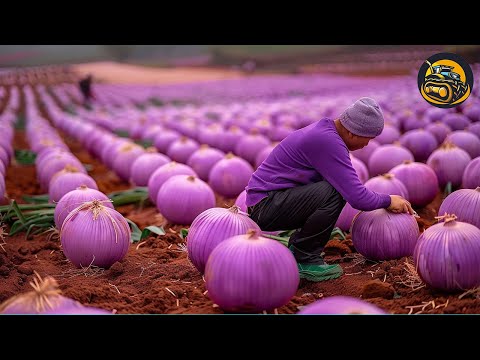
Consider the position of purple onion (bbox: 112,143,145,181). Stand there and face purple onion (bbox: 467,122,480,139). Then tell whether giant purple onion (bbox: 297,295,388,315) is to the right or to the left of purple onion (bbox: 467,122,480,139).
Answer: right

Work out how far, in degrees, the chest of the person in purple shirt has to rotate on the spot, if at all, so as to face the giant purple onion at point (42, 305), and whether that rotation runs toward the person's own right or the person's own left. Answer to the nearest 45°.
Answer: approximately 135° to the person's own right

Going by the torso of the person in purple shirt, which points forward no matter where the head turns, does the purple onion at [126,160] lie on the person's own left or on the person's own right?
on the person's own left

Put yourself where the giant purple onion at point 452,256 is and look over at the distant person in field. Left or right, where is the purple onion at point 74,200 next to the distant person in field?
left

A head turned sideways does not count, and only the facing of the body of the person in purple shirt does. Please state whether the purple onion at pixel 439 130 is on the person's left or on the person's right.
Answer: on the person's left

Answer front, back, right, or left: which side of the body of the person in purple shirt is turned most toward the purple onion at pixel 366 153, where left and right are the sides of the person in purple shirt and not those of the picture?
left

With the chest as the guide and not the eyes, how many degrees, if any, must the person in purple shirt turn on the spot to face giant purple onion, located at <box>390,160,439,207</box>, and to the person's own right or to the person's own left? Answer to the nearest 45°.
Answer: approximately 45° to the person's own left

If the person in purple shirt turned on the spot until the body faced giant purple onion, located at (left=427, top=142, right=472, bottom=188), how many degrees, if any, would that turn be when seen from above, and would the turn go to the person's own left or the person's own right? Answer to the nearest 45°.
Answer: approximately 45° to the person's own left

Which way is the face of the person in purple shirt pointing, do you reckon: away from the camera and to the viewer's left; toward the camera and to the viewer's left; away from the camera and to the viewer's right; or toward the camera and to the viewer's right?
away from the camera and to the viewer's right

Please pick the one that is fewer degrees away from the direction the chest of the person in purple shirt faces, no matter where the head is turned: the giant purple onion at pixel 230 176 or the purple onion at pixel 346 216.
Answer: the purple onion

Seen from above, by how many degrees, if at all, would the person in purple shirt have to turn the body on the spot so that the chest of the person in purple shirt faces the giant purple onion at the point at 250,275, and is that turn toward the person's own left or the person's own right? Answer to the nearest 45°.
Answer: approximately 90° to the person's own right

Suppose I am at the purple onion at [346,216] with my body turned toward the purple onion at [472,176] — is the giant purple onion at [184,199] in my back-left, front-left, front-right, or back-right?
back-left

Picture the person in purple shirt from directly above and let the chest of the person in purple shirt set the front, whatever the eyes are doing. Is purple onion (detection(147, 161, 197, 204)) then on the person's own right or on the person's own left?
on the person's own left

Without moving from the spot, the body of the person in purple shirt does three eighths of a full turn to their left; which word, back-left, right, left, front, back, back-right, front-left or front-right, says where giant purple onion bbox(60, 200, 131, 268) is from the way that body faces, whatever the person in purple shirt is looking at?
front-left

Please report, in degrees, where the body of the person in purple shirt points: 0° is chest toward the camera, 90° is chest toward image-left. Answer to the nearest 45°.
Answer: approximately 270°

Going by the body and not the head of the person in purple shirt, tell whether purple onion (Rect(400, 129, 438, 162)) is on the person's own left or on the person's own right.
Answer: on the person's own left

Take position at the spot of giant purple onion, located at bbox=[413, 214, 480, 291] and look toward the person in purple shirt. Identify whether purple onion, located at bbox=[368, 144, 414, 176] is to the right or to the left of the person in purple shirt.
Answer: right

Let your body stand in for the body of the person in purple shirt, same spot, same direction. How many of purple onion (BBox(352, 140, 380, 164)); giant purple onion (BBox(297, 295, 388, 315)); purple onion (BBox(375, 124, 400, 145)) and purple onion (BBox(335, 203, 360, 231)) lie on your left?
3
